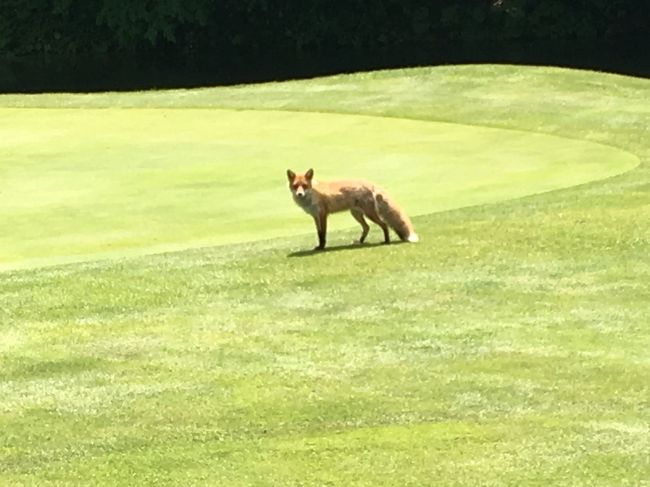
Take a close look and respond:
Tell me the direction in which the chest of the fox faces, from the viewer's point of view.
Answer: to the viewer's left
